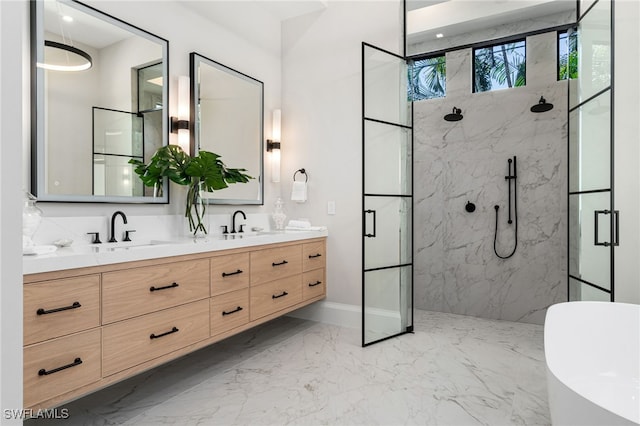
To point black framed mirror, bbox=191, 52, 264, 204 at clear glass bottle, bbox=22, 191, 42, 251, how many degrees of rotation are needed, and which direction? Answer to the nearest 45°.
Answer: approximately 90° to its right

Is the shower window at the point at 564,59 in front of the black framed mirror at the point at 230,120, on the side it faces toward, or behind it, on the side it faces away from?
in front

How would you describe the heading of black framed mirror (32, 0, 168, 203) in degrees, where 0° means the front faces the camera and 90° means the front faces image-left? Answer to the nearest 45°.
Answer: approximately 315°

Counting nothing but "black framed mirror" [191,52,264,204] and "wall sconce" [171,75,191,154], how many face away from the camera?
0

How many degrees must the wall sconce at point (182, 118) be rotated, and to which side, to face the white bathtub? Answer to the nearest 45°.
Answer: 0° — it already faces it

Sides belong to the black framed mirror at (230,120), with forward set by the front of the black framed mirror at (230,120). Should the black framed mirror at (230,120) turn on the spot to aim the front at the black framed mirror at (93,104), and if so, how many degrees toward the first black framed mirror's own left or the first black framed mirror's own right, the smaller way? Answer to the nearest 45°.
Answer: approximately 90° to the first black framed mirror's own right

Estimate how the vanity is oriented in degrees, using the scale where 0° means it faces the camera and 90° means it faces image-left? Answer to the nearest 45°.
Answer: approximately 315°

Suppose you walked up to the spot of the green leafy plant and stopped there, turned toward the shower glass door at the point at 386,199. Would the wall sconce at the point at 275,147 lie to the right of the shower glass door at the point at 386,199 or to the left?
left

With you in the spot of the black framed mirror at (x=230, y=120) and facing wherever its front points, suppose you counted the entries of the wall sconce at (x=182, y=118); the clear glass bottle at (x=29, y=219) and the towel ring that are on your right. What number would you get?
2

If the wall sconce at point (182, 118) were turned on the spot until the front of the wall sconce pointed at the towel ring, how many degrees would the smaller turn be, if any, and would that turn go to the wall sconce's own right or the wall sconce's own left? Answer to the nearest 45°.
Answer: approximately 90° to the wall sconce's own left

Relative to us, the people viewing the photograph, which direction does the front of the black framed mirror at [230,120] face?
facing the viewer and to the right of the viewer

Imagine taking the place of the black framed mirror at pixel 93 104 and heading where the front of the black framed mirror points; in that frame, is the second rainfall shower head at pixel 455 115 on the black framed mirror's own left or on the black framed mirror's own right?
on the black framed mirror's own left

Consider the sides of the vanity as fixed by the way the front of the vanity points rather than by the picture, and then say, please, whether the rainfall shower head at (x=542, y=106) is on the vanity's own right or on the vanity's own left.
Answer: on the vanity's own left

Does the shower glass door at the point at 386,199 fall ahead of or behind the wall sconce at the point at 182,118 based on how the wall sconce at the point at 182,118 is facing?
ahead

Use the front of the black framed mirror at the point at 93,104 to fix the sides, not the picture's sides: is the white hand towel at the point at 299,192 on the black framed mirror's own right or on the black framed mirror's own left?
on the black framed mirror's own left

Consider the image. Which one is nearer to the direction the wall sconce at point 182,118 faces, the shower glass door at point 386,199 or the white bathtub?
the white bathtub
